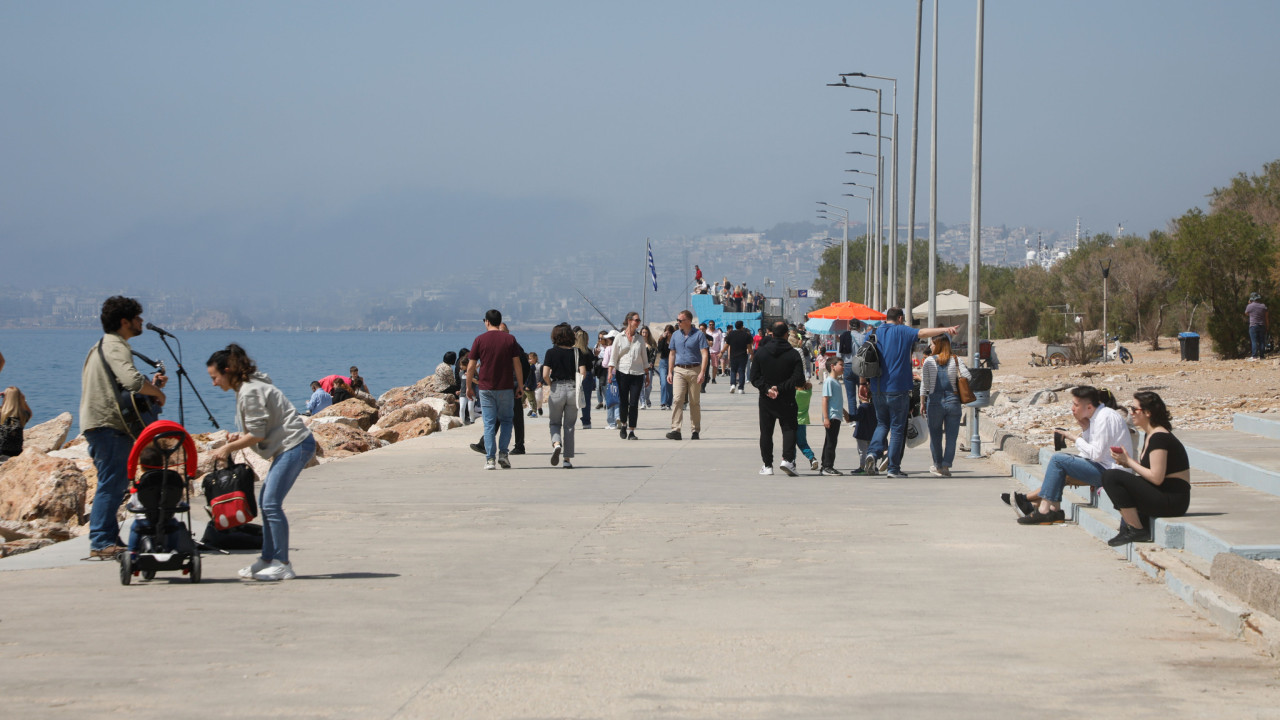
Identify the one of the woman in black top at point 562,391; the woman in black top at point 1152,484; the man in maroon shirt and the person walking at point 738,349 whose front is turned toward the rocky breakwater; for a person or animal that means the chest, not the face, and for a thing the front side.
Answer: the woman in black top at point 1152,484

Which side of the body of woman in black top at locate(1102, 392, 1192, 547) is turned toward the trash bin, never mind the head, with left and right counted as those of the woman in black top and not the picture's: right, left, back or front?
right

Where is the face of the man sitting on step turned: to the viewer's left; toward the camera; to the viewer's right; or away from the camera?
to the viewer's left

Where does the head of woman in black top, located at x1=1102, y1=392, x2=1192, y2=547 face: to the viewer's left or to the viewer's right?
to the viewer's left

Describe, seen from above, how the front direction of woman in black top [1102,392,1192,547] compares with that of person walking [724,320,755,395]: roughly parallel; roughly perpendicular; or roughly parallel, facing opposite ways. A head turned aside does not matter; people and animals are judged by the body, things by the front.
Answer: roughly perpendicular

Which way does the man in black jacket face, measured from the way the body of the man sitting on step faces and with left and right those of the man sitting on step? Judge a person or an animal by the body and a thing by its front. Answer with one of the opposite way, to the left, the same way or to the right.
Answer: to the right

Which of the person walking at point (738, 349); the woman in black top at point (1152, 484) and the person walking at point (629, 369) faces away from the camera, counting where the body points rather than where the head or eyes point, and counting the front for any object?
the person walking at point (738, 349)

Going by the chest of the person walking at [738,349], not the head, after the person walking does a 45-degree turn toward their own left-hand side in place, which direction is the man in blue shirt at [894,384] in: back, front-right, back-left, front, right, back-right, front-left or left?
back-left

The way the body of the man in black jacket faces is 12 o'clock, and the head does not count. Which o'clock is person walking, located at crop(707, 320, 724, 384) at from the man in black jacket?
The person walking is roughly at 12 o'clock from the man in black jacket.

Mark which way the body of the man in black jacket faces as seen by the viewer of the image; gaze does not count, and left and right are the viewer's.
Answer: facing away from the viewer
